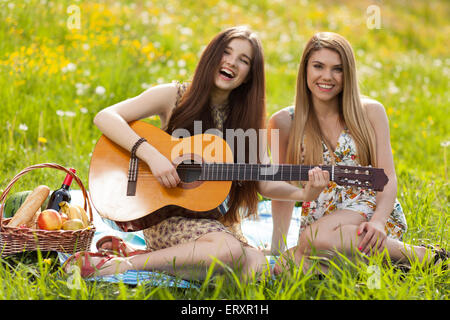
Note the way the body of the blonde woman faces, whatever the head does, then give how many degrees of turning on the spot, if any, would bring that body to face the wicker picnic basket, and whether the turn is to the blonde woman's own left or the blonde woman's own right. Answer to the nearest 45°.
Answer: approximately 45° to the blonde woman's own right

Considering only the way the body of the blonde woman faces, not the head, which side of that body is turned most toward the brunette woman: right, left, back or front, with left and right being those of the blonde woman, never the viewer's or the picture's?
right

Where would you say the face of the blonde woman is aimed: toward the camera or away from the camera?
toward the camera

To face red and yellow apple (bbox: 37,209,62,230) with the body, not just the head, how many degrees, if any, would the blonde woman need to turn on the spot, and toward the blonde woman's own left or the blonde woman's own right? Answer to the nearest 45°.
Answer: approximately 45° to the blonde woman's own right

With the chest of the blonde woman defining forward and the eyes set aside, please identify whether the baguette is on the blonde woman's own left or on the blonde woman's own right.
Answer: on the blonde woman's own right

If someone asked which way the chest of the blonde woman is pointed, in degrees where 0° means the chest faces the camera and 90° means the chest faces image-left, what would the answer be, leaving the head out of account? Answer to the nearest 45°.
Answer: approximately 0°
